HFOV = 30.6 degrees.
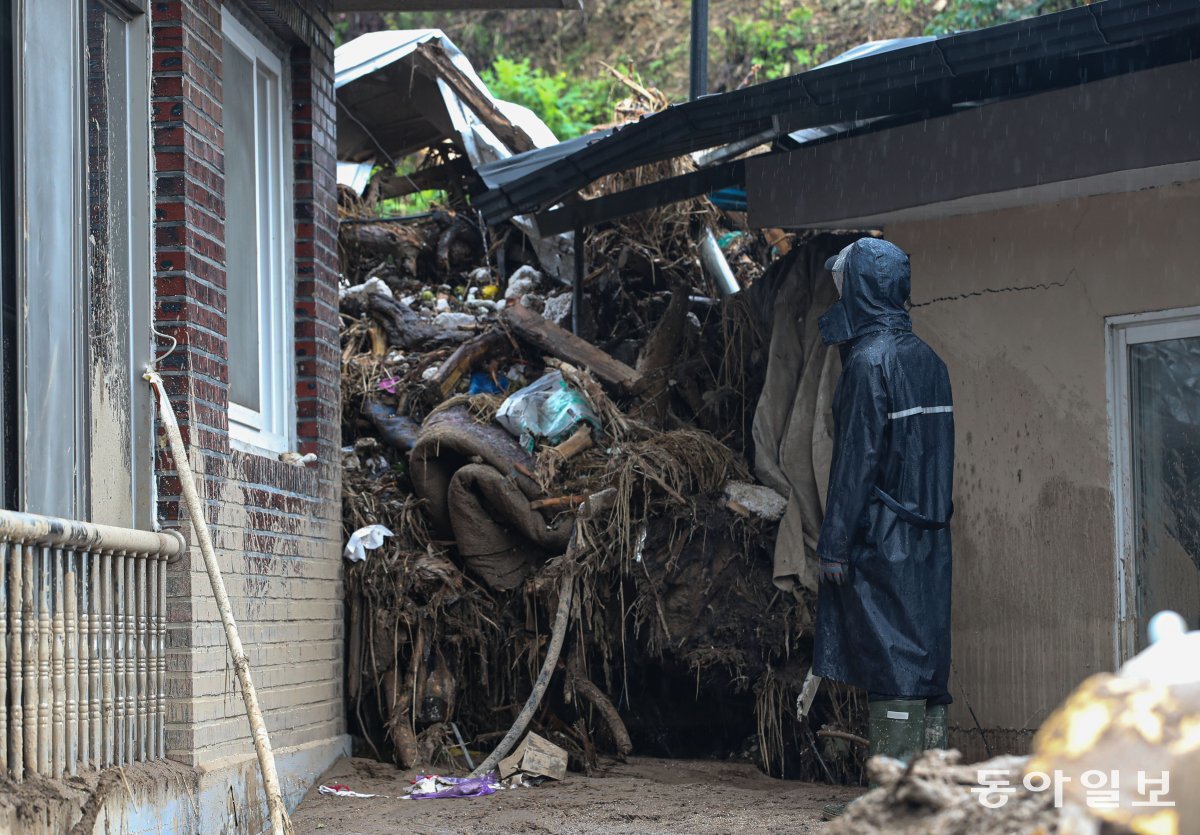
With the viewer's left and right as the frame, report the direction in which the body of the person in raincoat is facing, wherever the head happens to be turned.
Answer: facing away from the viewer and to the left of the viewer

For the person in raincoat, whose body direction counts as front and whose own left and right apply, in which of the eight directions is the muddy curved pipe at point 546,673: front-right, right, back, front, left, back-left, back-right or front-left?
front

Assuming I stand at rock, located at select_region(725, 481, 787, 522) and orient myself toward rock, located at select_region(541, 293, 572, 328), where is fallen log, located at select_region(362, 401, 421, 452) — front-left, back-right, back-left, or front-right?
front-left

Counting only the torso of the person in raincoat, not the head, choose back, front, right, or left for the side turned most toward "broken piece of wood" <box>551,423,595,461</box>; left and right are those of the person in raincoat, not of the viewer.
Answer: front

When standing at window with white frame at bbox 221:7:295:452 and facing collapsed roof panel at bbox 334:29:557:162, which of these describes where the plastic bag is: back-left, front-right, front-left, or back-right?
front-right

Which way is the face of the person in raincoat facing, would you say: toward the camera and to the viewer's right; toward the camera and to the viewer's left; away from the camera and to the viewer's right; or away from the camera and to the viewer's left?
away from the camera and to the viewer's left

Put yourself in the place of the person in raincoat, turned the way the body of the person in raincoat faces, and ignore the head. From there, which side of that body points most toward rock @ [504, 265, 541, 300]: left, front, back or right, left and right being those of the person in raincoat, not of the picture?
front

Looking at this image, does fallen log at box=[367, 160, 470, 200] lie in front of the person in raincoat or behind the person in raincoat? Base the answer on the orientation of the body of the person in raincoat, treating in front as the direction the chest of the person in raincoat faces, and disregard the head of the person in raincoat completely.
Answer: in front

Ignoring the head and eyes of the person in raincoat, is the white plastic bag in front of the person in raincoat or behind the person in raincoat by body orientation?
in front

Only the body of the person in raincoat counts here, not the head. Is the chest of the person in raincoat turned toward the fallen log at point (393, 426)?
yes

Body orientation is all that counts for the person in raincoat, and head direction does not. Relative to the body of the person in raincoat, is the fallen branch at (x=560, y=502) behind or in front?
in front
